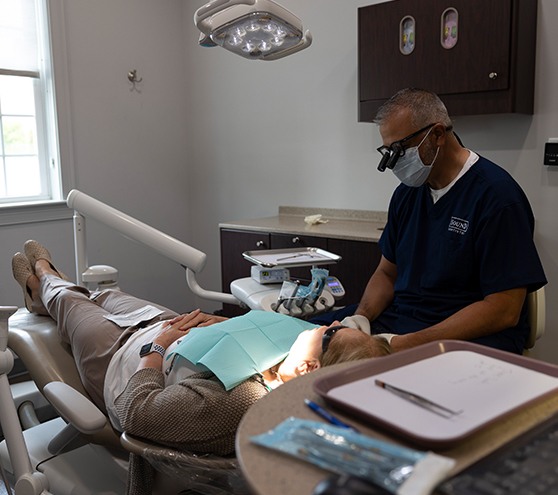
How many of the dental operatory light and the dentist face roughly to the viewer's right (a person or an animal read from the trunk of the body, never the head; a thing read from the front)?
0

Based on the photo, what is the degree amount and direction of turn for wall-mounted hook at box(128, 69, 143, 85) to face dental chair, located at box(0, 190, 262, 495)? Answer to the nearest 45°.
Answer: approximately 45° to its right

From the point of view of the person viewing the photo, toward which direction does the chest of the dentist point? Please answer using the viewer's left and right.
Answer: facing the viewer and to the left of the viewer

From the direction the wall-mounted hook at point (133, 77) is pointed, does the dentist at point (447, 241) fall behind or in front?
in front

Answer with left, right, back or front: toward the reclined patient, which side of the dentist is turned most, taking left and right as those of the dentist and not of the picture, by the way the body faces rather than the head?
front

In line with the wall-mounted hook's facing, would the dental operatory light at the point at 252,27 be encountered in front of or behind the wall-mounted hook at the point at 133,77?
in front

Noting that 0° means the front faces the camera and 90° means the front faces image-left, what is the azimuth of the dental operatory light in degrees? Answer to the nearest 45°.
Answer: approximately 0°

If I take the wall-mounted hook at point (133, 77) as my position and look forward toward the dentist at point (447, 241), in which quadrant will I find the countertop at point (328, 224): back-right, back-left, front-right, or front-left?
front-left

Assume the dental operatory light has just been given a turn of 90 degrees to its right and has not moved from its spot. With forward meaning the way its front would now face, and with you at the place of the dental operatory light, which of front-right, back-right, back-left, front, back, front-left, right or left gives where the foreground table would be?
left

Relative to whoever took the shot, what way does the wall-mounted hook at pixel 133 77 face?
facing the viewer and to the right of the viewer

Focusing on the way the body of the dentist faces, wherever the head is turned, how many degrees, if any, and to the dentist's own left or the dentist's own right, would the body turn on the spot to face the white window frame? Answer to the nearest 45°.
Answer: approximately 90° to the dentist's own right

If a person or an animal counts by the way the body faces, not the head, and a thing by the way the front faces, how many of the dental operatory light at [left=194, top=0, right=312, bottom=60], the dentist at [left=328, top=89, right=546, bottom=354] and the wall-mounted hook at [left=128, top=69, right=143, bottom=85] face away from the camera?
0

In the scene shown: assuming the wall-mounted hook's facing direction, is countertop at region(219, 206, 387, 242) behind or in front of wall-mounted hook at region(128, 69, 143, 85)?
in front

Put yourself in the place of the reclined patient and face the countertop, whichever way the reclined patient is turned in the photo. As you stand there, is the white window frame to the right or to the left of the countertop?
left
